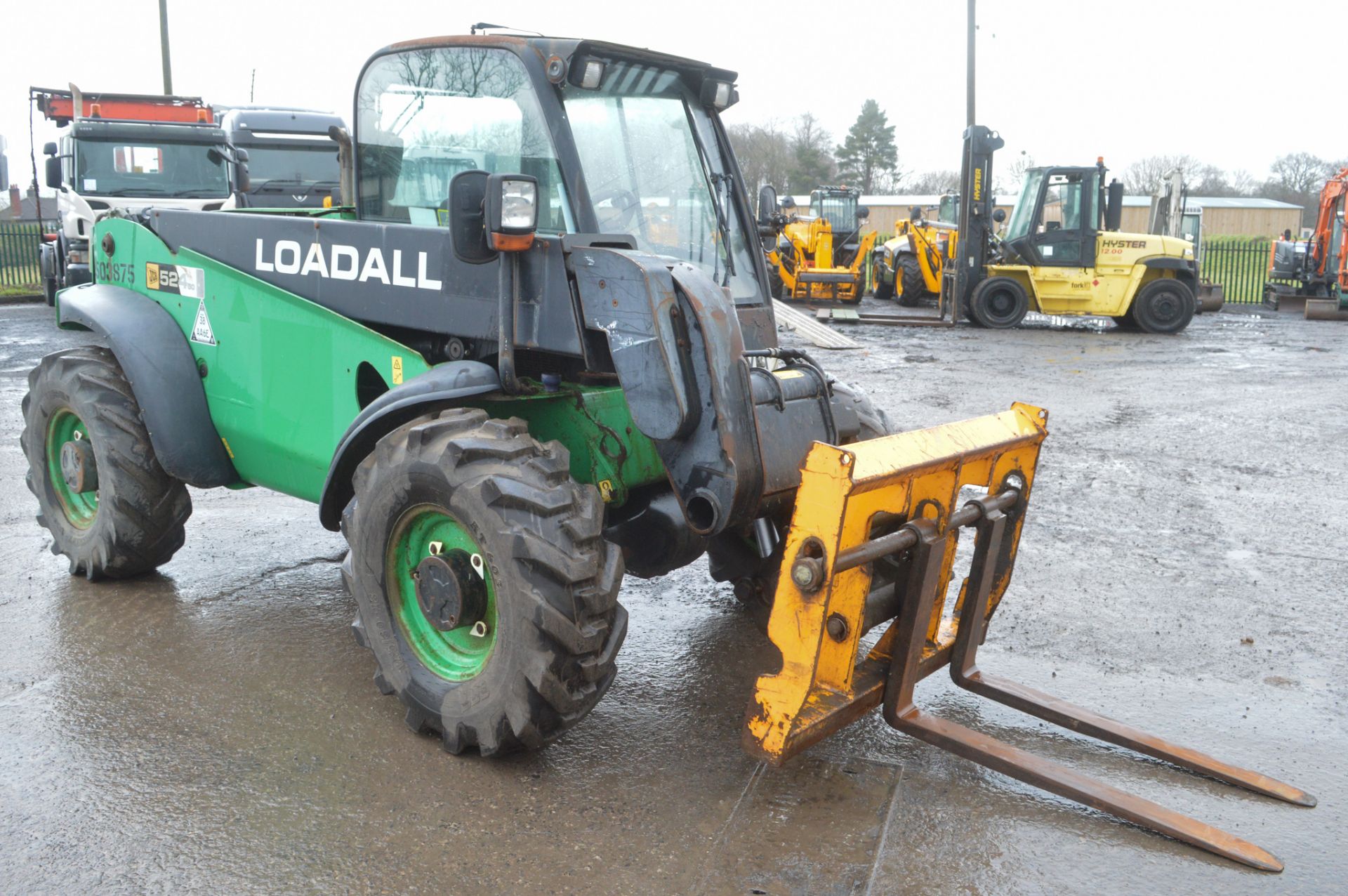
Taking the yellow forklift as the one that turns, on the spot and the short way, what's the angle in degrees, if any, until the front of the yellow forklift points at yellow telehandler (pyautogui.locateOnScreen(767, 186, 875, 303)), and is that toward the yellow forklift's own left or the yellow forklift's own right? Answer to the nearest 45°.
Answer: approximately 45° to the yellow forklift's own right

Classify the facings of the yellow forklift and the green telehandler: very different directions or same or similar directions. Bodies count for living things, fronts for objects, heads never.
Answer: very different directions

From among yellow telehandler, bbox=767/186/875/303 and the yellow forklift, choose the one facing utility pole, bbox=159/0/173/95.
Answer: the yellow forklift

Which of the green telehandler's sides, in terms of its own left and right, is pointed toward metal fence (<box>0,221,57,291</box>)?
back

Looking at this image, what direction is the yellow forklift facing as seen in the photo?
to the viewer's left

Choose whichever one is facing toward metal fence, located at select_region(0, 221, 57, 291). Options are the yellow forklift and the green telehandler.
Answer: the yellow forklift

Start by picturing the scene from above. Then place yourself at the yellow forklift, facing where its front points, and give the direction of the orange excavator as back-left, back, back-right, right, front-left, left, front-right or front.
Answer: back-right

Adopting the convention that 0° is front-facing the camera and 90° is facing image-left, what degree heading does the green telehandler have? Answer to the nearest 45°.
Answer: approximately 315°

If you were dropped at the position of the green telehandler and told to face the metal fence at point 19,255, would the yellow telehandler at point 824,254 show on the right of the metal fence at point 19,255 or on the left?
right

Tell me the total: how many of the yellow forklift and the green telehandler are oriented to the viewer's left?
1

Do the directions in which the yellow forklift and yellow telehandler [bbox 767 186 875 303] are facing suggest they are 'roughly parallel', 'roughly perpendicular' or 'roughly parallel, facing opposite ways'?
roughly perpendicular

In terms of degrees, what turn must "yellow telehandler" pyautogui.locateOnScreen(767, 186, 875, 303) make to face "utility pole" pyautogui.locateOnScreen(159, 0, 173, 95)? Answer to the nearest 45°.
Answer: approximately 90° to its right

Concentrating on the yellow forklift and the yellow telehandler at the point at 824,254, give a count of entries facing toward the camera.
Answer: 1
